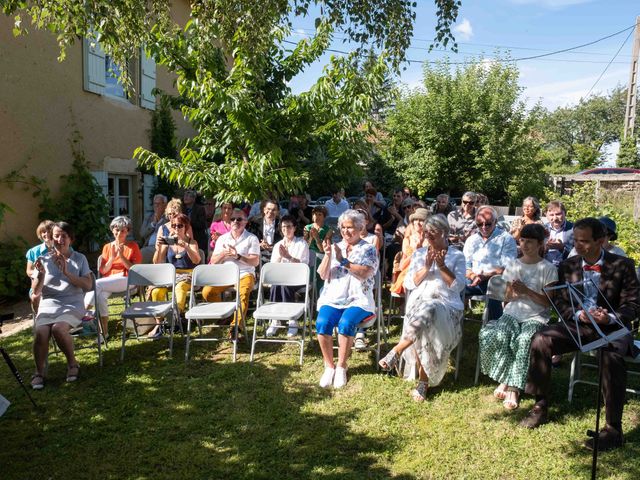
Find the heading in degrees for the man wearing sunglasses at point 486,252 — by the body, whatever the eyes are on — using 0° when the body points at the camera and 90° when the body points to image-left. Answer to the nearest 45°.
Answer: approximately 45°

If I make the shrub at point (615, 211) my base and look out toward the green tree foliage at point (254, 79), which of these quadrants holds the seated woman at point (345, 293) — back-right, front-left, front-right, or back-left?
front-left

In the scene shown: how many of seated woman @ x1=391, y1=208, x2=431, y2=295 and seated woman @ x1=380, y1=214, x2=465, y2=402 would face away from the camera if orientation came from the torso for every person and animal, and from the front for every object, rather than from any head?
0

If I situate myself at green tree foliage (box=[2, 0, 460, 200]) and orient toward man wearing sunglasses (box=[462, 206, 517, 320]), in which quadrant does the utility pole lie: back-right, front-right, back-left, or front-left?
front-left

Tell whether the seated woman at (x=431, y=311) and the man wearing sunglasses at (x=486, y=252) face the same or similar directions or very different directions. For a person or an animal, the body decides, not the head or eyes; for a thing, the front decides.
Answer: same or similar directions

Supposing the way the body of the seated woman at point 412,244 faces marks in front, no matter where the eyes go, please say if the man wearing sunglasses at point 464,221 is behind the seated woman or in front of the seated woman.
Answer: behind

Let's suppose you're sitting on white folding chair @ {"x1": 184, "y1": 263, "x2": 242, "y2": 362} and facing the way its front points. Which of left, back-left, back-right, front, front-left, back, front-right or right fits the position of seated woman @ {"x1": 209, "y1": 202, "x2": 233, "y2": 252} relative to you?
back

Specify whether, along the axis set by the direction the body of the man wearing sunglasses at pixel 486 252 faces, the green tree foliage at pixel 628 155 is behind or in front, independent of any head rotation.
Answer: behind

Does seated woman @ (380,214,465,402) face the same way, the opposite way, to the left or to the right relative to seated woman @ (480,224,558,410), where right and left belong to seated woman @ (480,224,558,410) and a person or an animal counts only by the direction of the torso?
the same way

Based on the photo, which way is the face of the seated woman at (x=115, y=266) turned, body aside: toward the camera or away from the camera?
toward the camera

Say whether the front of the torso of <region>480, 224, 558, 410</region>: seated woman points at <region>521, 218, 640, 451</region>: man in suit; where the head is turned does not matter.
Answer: no

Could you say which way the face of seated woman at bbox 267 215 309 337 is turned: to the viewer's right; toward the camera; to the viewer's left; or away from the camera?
toward the camera

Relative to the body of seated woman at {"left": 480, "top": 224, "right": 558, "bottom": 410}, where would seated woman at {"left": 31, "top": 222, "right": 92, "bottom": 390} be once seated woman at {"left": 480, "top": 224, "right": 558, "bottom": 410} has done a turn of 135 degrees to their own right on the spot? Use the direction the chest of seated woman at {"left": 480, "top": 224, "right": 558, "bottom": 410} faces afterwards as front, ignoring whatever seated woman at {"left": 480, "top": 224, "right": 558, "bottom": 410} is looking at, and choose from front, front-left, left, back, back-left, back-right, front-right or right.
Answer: left

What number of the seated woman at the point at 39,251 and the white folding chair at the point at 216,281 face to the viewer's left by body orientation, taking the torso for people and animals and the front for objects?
0

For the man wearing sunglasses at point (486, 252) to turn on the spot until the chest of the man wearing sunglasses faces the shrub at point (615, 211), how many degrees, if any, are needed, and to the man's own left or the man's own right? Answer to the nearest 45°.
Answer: approximately 180°

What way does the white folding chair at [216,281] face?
toward the camera

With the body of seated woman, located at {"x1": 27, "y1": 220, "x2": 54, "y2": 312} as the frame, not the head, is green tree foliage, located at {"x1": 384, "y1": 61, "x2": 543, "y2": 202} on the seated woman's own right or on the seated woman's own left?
on the seated woman's own left

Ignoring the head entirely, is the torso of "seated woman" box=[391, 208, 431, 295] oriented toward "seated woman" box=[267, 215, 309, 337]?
no

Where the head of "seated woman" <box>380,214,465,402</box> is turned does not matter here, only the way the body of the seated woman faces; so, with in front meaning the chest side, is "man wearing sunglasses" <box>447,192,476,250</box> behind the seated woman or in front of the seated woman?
behind
